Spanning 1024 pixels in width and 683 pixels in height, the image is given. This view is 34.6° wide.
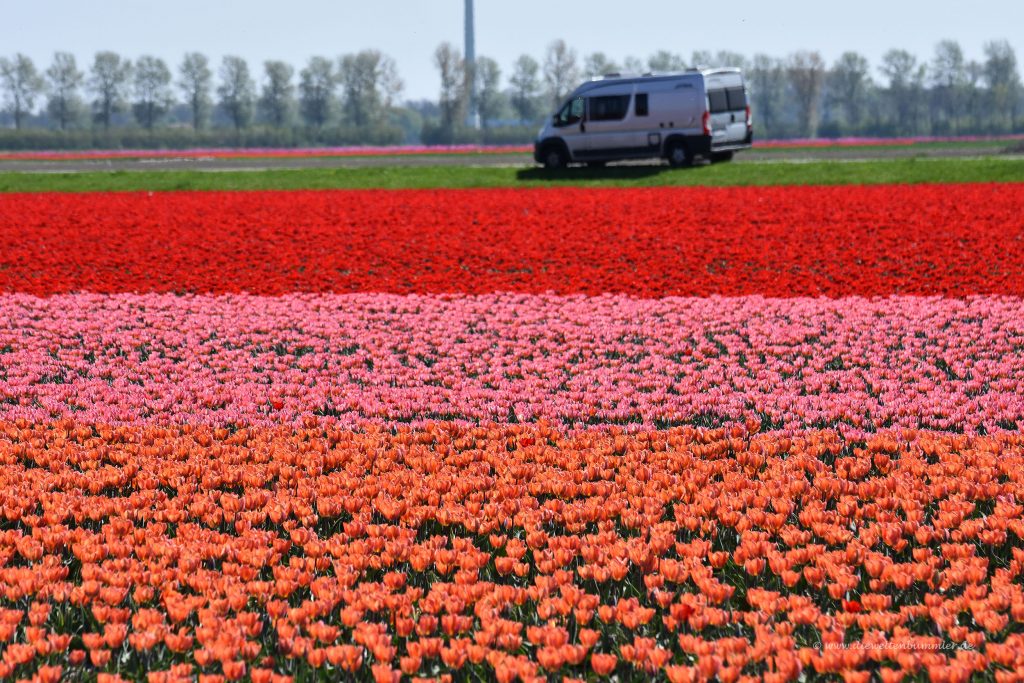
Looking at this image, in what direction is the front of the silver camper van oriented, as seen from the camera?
facing away from the viewer and to the left of the viewer
